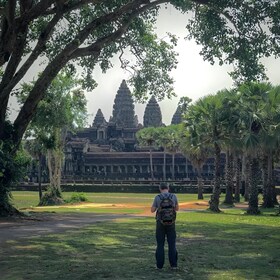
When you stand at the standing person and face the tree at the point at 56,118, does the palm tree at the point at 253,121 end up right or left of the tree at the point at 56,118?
right

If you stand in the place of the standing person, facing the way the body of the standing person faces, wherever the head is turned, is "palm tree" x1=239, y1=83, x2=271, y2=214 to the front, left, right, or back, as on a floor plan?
front

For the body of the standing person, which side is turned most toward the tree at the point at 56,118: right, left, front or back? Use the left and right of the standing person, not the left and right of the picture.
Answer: front

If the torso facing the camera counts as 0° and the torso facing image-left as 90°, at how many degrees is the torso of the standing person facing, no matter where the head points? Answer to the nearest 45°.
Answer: approximately 180°

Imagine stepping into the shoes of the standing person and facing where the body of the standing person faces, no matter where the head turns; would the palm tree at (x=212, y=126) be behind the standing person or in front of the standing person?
in front
